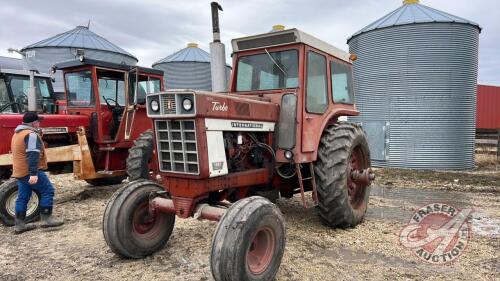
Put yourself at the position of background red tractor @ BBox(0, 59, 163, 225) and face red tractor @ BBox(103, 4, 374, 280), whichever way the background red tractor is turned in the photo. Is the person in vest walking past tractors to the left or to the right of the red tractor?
right

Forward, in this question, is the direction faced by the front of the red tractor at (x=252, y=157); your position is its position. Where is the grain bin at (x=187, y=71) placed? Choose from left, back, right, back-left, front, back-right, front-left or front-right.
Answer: back-right

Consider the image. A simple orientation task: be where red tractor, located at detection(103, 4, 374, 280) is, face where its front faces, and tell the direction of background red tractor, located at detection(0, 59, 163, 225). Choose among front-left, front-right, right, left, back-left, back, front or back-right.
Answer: right

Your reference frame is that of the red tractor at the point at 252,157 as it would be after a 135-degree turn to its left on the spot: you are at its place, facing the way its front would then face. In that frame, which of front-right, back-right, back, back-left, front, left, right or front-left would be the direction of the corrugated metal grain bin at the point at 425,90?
front-left

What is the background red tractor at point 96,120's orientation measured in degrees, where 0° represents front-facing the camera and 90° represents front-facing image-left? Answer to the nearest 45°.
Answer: approximately 45°

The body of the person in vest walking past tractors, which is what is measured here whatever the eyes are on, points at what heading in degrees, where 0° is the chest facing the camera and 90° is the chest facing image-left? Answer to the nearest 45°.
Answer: approximately 270°

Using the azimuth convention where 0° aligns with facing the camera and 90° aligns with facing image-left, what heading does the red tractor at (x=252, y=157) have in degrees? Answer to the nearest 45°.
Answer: approximately 45°

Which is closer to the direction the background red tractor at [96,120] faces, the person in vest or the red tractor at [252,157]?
the person in vest

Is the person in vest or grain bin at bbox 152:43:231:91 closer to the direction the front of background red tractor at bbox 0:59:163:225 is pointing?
the person in vest
